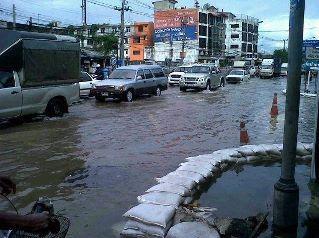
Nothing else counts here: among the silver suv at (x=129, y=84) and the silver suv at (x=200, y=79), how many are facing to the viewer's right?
0

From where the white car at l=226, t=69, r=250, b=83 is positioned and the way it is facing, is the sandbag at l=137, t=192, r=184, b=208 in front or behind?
in front

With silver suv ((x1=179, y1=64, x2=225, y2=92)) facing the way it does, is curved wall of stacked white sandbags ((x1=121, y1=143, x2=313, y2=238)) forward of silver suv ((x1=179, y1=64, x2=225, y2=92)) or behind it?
forward

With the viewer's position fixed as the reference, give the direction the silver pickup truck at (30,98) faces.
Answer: facing to the left of the viewer

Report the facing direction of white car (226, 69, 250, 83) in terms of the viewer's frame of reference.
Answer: facing the viewer and to the left of the viewer

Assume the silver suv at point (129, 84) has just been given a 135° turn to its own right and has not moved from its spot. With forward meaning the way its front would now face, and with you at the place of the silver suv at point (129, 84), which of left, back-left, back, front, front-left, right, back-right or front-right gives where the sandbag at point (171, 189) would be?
back

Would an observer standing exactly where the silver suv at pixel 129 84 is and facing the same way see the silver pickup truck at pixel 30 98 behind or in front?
in front

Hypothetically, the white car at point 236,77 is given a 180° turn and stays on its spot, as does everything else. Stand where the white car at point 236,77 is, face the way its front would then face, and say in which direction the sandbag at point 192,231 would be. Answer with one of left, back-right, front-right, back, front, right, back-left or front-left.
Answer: back-right

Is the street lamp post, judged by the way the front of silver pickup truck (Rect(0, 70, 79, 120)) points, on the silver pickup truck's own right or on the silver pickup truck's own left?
on the silver pickup truck's own left

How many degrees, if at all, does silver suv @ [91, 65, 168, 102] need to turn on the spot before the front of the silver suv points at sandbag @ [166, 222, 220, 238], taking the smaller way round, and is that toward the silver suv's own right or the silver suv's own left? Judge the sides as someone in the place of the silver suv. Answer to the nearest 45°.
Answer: approximately 45° to the silver suv's own left

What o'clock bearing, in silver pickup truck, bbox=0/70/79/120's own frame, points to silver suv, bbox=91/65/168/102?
The silver suv is roughly at 4 o'clock from the silver pickup truck.

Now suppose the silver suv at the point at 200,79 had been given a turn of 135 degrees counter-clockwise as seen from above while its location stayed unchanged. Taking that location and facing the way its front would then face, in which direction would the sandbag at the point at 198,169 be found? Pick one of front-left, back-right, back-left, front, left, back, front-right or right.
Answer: right

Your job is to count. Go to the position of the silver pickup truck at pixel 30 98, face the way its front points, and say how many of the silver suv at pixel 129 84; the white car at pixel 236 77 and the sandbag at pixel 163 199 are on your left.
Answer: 1
